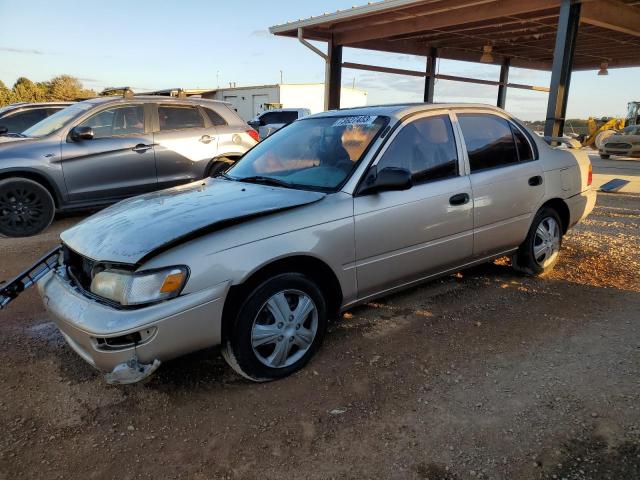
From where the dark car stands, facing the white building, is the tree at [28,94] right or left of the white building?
left

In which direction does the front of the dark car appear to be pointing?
to the viewer's left

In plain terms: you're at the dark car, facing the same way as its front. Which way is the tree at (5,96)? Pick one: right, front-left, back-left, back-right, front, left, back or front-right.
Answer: right

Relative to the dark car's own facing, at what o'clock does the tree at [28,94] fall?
The tree is roughly at 3 o'clock from the dark car.

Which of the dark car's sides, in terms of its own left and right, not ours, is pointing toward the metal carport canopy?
back

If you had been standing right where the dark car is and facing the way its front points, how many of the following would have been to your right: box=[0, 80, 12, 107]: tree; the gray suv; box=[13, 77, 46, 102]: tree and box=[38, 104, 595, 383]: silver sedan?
2

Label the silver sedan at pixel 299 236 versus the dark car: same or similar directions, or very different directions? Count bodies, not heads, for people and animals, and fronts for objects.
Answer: same or similar directions

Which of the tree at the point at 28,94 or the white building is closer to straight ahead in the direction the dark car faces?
the tree

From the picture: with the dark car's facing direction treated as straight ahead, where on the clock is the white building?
The white building is roughly at 4 o'clock from the dark car.

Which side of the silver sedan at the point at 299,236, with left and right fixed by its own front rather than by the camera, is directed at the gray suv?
right

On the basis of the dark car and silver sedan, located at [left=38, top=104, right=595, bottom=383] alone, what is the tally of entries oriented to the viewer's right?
0

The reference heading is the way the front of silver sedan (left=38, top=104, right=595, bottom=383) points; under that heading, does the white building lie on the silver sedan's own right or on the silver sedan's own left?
on the silver sedan's own right

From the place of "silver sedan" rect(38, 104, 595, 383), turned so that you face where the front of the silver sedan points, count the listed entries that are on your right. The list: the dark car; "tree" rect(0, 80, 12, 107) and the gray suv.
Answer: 3

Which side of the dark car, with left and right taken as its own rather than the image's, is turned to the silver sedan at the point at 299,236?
left

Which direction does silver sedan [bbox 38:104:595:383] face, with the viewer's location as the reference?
facing the viewer and to the left of the viewer
